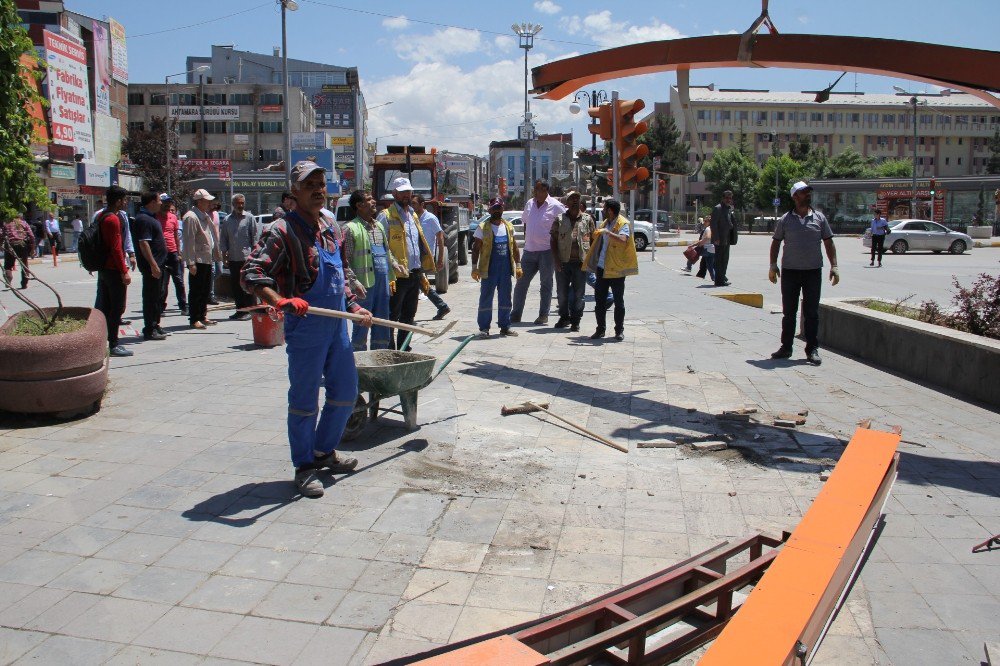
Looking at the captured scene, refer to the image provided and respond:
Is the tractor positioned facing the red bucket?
yes

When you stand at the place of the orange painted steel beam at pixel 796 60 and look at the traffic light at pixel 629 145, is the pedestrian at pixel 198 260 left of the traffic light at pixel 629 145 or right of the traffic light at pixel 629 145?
left

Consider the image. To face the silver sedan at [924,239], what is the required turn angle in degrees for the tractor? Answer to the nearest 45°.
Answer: approximately 135° to its left

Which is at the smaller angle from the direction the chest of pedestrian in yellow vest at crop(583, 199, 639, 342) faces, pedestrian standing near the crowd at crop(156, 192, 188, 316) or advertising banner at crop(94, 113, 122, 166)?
the pedestrian standing near the crowd

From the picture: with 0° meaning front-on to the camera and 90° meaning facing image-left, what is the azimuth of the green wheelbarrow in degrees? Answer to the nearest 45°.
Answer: approximately 45°

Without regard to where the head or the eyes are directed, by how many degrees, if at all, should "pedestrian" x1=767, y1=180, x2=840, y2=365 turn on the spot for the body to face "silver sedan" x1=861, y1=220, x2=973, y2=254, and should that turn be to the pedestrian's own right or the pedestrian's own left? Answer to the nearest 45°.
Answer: approximately 180°

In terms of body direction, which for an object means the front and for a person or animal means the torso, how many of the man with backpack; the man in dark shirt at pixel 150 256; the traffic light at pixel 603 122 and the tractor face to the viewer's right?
2

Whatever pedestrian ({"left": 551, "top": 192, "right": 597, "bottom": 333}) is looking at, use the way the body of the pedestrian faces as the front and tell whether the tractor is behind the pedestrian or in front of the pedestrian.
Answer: behind
